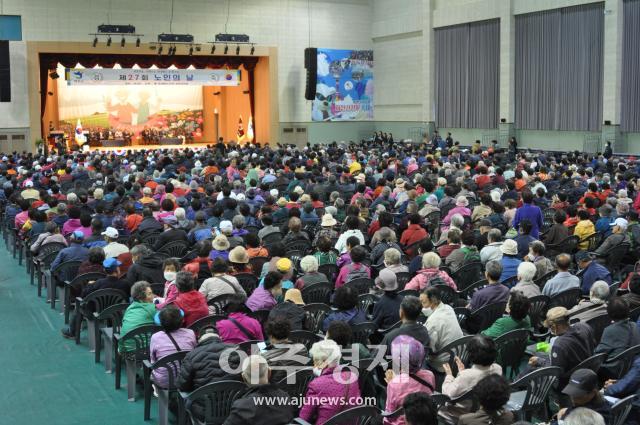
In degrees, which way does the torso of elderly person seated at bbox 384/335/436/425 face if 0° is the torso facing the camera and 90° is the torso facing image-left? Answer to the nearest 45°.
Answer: approximately 135°

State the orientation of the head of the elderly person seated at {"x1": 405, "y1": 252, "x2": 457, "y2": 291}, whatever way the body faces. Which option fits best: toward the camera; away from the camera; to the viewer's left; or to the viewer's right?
away from the camera

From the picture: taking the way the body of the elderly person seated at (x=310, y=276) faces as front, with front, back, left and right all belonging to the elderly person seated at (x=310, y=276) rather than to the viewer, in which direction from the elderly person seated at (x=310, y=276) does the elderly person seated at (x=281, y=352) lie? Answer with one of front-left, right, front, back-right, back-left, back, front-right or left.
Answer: back-left

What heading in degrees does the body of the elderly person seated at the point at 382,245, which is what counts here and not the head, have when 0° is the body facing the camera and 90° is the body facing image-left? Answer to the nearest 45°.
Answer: approximately 180°

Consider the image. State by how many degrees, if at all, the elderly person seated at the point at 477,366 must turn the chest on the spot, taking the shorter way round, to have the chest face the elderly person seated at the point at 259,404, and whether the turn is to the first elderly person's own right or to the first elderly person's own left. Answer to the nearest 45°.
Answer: approximately 90° to the first elderly person's own left

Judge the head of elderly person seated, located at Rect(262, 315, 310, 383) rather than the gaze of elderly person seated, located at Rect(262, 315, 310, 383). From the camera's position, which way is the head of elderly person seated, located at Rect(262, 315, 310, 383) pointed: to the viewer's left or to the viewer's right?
to the viewer's left

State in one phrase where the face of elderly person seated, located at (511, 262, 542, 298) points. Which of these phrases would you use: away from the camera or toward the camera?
away from the camera

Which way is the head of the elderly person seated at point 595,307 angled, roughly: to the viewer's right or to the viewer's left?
to the viewer's left

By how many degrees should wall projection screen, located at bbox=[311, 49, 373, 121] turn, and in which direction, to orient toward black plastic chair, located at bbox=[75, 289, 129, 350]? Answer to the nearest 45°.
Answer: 0° — it already faces it

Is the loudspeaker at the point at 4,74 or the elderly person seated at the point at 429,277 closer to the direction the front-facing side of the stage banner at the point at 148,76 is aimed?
the elderly person seated

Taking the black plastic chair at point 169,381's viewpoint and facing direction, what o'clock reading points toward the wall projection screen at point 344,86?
The wall projection screen is roughly at 2 o'clock from the black plastic chair.

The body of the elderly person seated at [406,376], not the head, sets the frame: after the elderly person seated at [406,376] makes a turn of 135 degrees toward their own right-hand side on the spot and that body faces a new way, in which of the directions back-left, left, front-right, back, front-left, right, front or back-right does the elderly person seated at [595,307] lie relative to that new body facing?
front-left

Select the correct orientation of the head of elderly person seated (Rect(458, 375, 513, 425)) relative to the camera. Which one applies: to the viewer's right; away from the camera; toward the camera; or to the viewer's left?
away from the camera

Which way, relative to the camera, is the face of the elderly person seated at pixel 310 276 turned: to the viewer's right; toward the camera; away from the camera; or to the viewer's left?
away from the camera

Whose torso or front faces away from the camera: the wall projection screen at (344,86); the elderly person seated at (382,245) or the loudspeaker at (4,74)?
the elderly person seated

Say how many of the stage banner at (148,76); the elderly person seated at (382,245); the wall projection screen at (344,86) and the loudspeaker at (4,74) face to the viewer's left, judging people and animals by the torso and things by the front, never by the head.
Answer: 0

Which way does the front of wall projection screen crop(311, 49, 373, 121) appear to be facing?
toward the camera
